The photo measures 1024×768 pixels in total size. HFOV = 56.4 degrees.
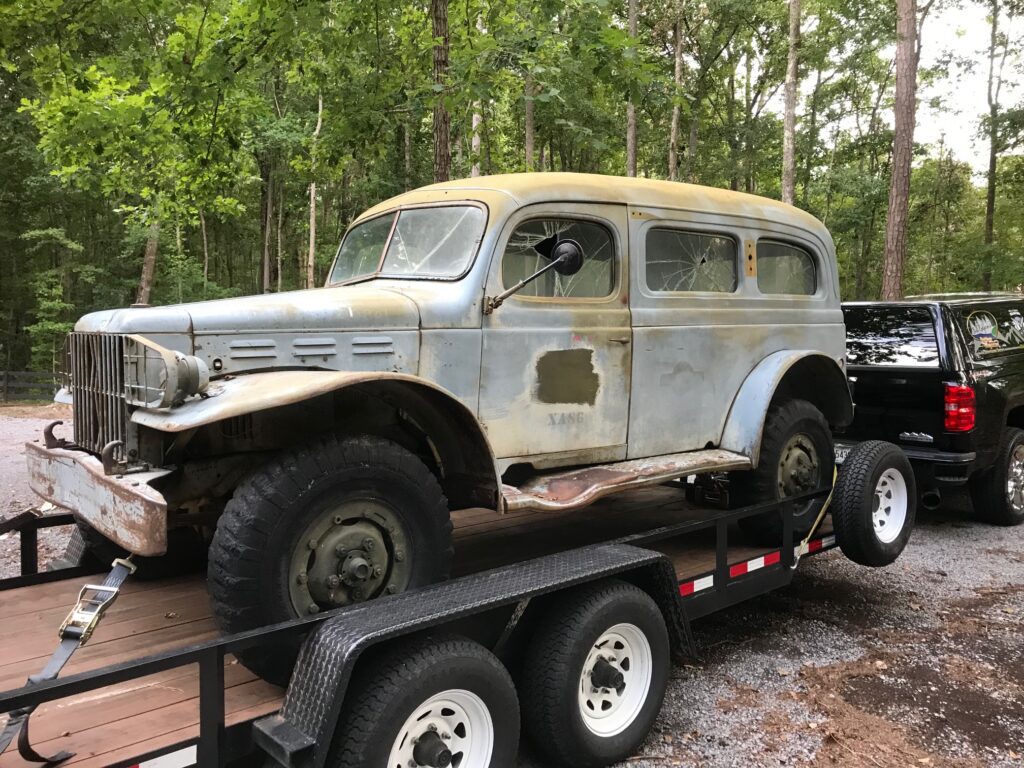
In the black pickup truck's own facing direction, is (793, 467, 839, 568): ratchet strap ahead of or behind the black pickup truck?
behind

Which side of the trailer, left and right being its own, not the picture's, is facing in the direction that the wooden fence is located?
left

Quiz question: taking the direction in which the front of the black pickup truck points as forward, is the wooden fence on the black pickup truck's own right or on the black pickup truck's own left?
on the black pickup truck's own left

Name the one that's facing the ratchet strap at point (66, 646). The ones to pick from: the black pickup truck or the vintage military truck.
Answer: the vintage military truck

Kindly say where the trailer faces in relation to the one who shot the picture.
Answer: facing away from the viewer and to the right of the viewer

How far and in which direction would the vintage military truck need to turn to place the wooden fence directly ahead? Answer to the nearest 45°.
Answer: approximately 90° to its right

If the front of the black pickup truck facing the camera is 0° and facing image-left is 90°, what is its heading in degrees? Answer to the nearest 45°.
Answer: approximately 225°

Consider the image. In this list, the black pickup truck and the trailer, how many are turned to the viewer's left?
0

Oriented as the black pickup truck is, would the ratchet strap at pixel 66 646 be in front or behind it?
behind

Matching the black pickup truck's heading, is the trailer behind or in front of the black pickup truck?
behind

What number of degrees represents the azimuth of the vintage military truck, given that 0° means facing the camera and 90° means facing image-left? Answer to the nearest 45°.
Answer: approximately 45°
